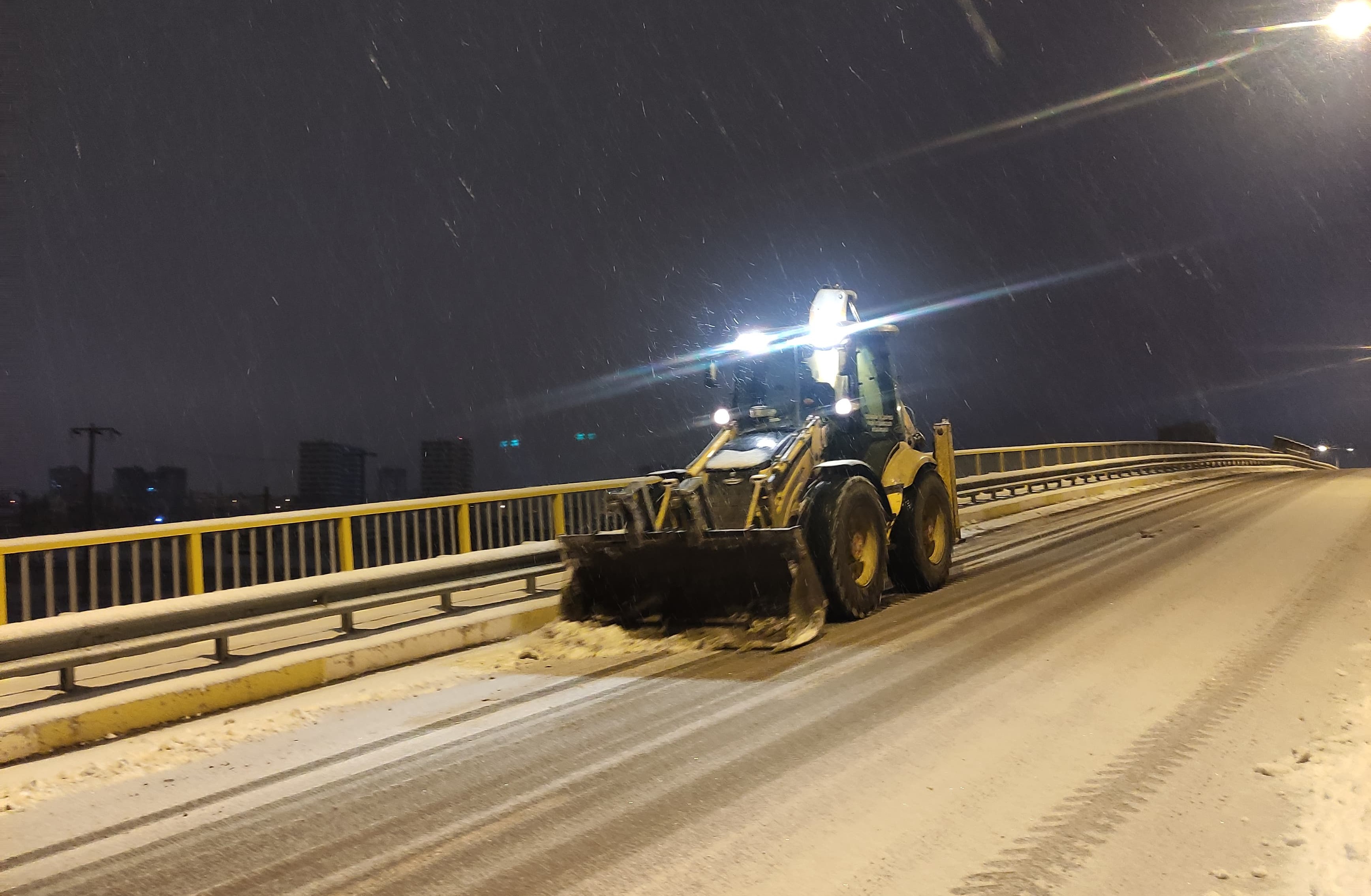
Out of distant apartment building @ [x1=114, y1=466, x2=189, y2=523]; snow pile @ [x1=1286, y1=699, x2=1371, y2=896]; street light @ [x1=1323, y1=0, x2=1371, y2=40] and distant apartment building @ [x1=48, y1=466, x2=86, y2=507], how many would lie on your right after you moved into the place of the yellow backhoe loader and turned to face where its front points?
2

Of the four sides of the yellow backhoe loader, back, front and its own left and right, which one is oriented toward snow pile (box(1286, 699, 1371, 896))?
left

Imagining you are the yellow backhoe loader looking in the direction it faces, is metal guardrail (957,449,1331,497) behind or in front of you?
behind

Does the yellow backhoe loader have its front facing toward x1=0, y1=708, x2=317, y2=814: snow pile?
yes

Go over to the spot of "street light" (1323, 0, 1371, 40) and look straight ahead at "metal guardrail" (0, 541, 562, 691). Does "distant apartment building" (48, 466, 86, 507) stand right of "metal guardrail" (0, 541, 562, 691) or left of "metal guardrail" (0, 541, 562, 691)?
right

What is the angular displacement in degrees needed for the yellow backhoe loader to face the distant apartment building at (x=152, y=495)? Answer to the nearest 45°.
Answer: approximately 90° to its right

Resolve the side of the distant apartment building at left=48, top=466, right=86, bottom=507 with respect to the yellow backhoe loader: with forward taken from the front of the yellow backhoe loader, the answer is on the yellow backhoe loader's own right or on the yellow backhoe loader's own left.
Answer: on the yellow backhoe loader's own right

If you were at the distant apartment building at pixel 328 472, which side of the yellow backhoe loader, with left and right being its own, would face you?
right

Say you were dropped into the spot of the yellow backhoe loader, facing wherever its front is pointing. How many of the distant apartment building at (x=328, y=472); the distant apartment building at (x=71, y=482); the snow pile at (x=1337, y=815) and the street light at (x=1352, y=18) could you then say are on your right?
2

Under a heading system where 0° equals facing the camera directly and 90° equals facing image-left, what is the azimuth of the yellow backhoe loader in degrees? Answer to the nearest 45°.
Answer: approximately 45°

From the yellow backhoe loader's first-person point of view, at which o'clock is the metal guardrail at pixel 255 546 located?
The metal guardrail is roughly at 1 o'clock from the yellow backhoe loader.

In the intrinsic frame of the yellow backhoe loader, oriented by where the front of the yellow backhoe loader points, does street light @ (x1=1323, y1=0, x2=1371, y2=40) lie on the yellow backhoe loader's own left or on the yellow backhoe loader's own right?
on the yellow backhoe loader's own left
